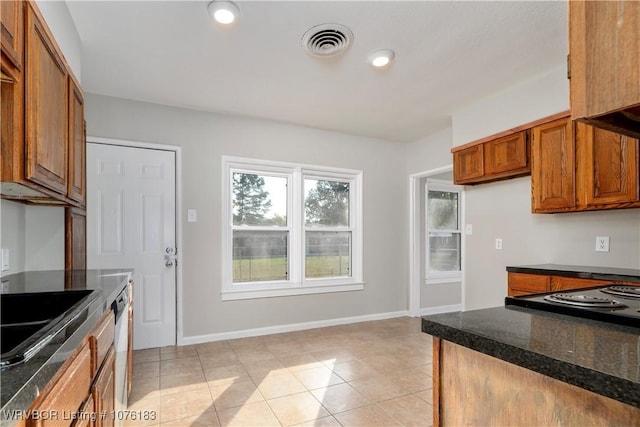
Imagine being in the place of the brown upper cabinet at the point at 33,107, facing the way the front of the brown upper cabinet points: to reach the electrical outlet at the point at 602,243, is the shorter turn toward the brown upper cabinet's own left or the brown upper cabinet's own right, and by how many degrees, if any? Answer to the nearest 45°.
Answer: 0° — it already faces it

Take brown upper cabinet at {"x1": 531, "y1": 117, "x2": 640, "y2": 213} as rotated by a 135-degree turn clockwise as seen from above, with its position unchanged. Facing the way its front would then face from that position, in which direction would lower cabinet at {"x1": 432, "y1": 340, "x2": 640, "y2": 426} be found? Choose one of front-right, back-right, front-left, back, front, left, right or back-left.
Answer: back

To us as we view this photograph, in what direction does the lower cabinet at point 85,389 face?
facing to the right of the viewer

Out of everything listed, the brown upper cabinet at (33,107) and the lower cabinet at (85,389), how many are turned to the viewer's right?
2

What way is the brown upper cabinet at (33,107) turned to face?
to the viewer's right

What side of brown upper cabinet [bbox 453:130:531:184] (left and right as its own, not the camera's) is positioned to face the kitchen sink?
front

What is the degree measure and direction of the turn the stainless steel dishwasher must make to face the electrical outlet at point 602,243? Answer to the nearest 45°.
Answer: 0° — it already faces it

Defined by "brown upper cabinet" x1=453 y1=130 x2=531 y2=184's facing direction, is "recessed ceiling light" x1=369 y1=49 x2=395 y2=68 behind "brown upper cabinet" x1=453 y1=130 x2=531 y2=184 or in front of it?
in front

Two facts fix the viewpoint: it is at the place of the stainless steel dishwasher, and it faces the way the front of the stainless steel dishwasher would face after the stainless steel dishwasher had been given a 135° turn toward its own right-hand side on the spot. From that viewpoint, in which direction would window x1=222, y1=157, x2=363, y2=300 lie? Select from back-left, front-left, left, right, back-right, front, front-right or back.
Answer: back

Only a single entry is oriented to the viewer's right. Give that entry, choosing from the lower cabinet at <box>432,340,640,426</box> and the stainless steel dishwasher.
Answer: the stainless steel dishwasher

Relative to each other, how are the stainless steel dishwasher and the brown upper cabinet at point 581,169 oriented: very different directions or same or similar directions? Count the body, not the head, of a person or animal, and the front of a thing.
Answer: very different directions

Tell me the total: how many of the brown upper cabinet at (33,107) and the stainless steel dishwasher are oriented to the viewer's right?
2

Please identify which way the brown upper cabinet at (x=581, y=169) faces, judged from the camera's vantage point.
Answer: facing the viewer and to the left of the viewer
